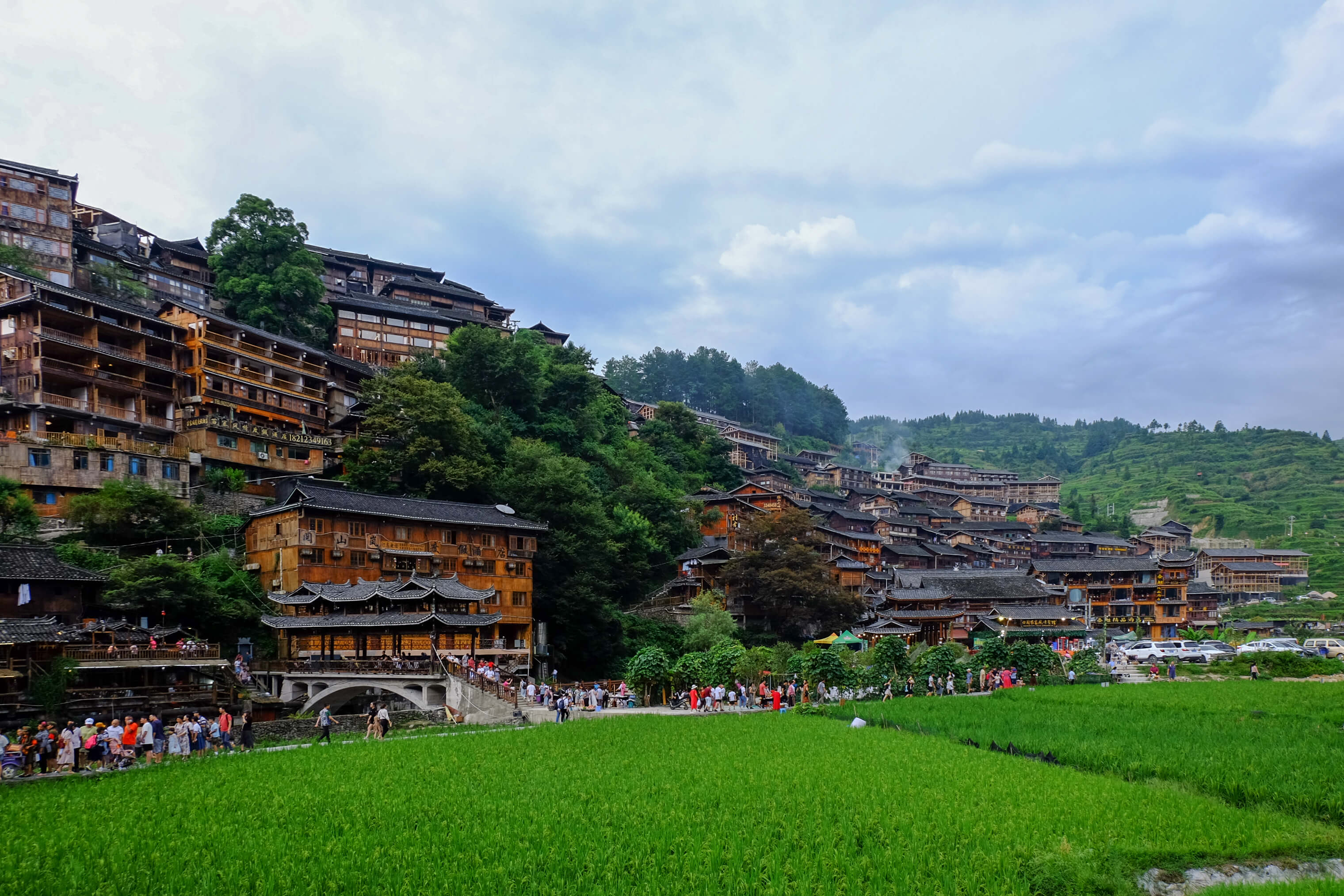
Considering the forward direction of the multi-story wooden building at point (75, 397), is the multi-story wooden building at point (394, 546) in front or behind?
in front

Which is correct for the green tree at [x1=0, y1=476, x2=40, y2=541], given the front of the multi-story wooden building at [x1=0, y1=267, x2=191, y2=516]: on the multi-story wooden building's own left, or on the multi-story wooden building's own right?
on the multi-story wooden building's own right

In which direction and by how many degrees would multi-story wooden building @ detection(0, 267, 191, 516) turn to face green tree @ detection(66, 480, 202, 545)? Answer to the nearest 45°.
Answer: approximately 45° to its right

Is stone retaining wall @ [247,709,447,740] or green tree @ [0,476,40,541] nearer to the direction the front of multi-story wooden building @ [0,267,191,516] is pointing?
the stone retaining wall

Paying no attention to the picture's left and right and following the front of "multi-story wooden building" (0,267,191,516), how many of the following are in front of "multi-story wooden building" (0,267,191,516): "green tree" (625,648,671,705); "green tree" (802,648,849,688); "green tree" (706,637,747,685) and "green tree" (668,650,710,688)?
4

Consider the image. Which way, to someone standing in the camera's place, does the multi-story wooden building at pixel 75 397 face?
facing the viewer and to the right of the viewer

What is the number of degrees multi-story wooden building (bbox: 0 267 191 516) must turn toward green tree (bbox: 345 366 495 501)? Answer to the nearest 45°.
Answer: approximately 45° to its left

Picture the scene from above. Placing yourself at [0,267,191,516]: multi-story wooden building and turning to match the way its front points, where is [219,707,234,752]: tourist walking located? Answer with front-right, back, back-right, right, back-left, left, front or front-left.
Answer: front-right
